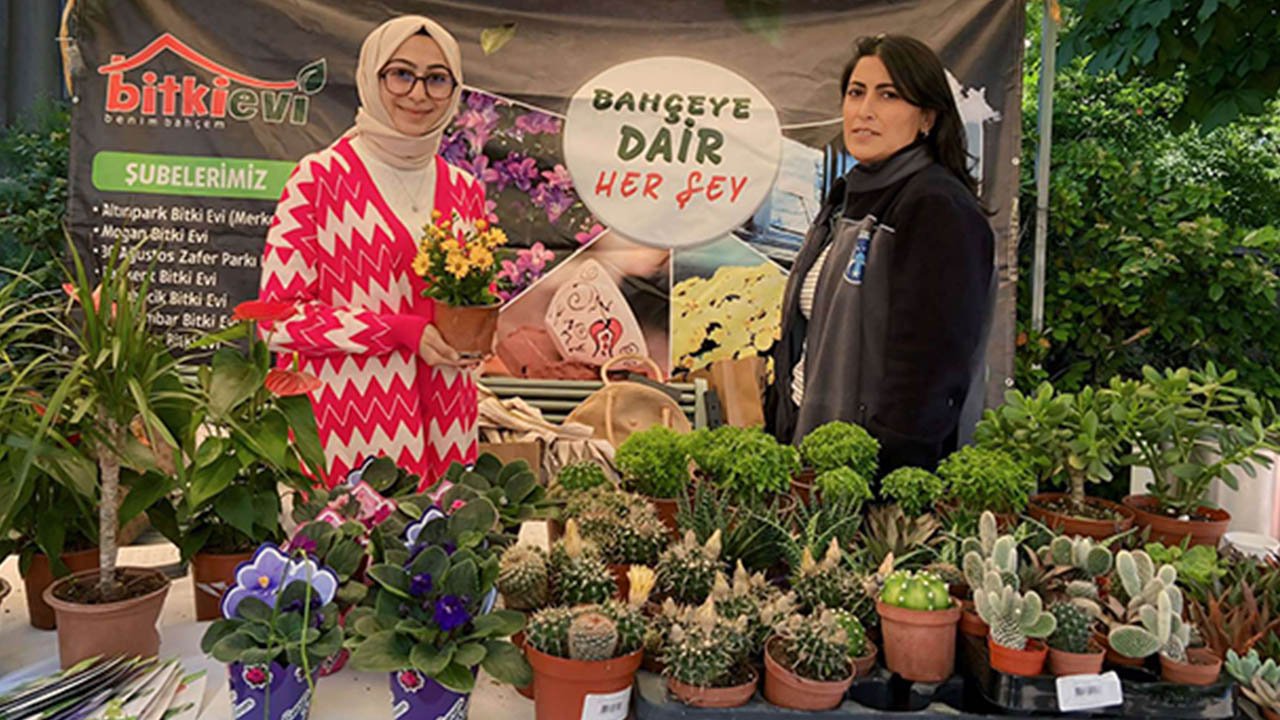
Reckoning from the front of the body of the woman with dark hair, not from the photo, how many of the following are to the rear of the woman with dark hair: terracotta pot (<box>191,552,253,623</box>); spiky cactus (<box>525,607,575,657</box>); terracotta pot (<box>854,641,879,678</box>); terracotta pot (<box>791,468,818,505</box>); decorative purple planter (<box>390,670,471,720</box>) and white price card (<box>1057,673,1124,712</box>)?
0

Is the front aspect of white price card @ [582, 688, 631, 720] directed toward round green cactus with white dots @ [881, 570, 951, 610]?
no

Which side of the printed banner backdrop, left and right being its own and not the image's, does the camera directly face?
front

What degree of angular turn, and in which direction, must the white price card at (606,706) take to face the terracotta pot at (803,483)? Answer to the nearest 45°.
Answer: approximately 135° to its left

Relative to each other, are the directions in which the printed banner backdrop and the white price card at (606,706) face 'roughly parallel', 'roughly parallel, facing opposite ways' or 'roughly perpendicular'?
roughly parallel

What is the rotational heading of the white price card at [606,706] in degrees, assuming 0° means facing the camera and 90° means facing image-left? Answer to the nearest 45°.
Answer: approximately 0°

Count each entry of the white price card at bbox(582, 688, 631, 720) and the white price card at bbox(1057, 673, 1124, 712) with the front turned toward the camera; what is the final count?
2

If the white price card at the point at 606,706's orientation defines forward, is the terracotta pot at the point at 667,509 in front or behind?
behind

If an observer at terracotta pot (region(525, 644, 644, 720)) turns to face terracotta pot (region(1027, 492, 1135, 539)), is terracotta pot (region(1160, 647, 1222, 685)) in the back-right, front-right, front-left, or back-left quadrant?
front-right

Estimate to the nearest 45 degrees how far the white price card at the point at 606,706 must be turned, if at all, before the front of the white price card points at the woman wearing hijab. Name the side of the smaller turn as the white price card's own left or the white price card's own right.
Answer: approximately 135° to the white price card's own right

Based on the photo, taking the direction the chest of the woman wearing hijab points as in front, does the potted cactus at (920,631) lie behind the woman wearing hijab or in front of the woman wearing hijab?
in front

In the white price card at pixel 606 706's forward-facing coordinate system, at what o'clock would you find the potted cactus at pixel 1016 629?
The potted cactus is roughly at 9 o'clock from the white price card.

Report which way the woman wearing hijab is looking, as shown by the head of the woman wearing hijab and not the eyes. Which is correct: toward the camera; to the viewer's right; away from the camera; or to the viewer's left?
toward the camera

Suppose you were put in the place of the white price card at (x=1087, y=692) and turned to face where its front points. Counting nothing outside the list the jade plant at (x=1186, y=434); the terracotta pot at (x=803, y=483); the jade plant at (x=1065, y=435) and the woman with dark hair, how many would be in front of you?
0
